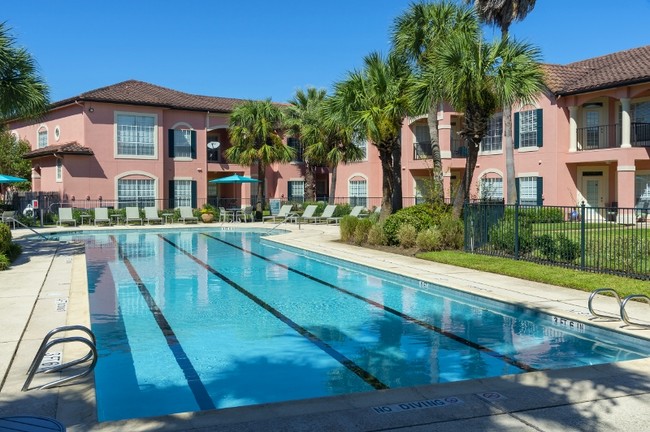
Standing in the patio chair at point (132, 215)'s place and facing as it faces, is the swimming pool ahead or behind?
ahead

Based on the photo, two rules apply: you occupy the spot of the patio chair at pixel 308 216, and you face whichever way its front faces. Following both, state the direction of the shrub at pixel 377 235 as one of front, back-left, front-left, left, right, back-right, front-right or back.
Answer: front-left

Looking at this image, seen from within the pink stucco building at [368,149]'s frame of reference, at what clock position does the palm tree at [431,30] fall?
The palm tree is roughly at 12 o'clock from the pink stucco building.

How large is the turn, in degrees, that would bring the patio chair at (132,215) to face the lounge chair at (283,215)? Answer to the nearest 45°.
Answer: approximately 90° to its left

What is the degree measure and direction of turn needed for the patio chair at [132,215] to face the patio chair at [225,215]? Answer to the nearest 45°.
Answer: approximately 90° to its left

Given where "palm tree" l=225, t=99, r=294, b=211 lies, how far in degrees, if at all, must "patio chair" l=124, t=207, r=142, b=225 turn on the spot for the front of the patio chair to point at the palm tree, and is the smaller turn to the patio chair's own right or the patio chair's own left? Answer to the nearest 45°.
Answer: approximately 90° to the patio chair's own left

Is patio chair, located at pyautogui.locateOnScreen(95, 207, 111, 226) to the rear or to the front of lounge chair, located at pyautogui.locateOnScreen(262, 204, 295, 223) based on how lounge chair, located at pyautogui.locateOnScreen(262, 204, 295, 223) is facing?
to the front

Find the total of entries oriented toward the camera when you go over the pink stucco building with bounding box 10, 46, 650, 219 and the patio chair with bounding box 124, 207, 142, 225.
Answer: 2

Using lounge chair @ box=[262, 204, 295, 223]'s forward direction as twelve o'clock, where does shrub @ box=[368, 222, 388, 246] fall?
The shrub is roughly at 10 o'clock from the lounge chair.

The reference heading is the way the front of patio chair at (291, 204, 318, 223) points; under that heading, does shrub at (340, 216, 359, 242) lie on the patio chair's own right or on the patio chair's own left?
on the patio chair's own left

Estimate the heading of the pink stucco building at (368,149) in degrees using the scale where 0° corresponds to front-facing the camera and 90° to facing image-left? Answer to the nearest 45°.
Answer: approximately 0°

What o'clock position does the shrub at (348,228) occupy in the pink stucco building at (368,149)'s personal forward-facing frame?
The shrub is roughly at 12 o'clock from the pink stucco building.

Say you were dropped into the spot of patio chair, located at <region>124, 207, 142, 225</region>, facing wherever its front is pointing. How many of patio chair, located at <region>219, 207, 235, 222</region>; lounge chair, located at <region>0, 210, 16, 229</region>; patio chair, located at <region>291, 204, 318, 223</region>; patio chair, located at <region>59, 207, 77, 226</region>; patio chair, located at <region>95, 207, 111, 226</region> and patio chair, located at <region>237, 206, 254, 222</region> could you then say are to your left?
3
